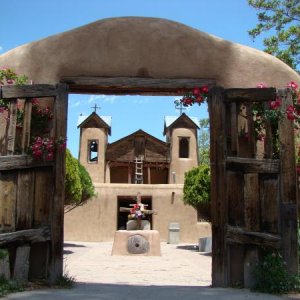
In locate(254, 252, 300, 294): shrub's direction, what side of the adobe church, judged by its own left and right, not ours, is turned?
front

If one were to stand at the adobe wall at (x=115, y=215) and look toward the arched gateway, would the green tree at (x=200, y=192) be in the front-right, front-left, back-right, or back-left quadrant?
front-left

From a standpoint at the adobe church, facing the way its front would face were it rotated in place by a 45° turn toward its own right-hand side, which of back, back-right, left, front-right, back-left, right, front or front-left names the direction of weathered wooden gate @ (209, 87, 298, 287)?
front-left

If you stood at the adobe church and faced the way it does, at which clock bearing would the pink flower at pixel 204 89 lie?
The pink flower is roughly at 12 o'clock from the adobe church.

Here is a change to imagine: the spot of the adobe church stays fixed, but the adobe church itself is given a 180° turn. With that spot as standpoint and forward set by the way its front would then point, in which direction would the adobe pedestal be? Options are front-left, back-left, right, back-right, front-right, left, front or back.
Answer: back

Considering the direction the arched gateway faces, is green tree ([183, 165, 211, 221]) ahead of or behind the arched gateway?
behind

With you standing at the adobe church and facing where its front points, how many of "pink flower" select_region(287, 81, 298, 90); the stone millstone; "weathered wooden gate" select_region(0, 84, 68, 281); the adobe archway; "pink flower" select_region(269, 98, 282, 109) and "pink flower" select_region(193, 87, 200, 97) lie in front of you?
6

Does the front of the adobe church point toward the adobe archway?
yes

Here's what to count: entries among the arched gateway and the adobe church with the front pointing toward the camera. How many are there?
2

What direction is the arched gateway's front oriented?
toward the camera

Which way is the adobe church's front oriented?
toward the camera

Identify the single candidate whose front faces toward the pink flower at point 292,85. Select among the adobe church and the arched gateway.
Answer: the adobe church

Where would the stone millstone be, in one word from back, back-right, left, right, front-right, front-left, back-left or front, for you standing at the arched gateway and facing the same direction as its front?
back

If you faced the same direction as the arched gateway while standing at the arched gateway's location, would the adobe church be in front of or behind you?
behind

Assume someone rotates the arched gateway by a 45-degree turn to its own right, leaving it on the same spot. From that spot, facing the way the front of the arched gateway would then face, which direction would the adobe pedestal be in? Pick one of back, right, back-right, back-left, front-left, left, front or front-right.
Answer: back-right

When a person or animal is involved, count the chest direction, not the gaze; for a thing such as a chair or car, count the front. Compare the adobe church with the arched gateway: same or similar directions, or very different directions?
same or similar directions
